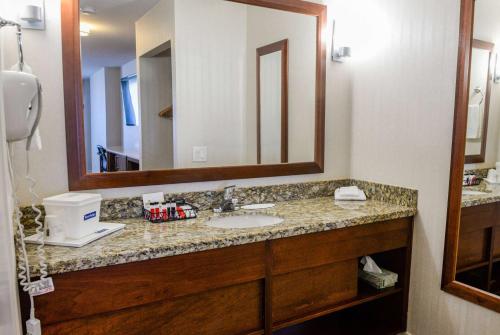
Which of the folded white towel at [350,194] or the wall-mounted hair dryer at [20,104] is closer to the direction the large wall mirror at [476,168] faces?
the wall-mounted hair dryer

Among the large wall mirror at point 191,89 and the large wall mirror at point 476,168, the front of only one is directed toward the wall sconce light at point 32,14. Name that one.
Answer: the large wall mirror at point 476,168

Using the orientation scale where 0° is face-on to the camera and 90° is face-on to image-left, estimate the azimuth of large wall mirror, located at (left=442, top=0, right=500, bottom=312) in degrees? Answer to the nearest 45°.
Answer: approximately 45°

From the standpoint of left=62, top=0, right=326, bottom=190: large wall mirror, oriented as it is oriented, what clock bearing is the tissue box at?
The tissue box is roughly at 11 o'clock from the large wall mirror.

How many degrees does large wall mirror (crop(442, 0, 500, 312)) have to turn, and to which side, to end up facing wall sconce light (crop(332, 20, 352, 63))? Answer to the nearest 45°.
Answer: approximately 45° to its right

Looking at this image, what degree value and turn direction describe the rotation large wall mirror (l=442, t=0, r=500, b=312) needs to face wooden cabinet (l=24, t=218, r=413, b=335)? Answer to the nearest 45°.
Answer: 0° — it already faces it

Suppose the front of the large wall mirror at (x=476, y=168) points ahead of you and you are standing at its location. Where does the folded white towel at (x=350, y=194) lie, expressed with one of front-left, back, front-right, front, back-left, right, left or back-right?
front-right

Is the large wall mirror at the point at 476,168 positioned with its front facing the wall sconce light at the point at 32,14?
yes

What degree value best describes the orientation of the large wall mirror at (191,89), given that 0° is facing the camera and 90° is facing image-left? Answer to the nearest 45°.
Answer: approximately 315°

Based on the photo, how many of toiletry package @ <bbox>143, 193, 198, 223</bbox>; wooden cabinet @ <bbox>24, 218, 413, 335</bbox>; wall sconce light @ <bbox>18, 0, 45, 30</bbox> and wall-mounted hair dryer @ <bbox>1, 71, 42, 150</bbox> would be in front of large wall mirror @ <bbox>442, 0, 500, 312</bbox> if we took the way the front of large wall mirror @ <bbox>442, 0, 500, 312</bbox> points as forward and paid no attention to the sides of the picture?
4
